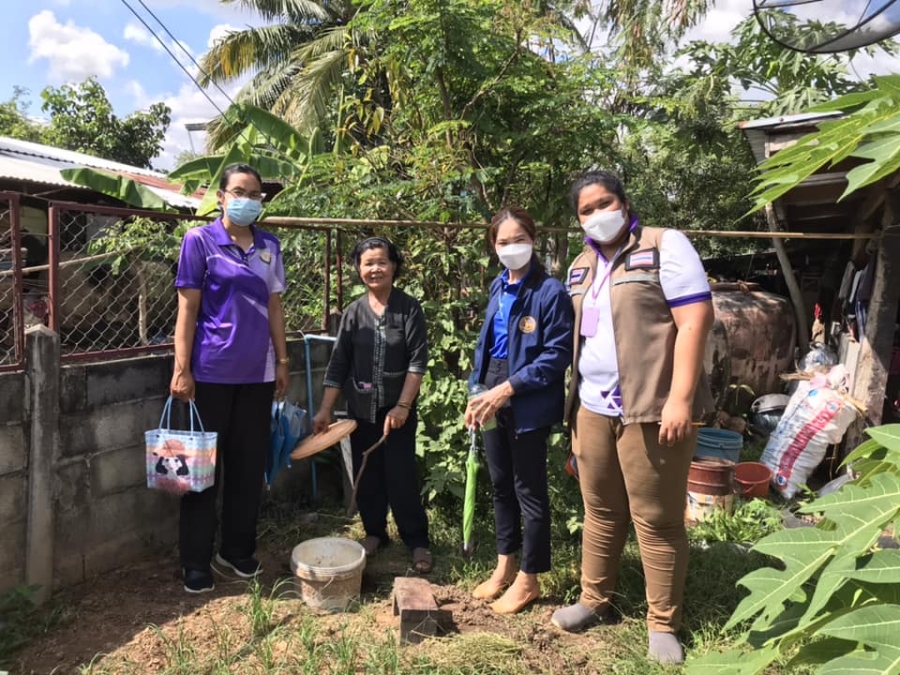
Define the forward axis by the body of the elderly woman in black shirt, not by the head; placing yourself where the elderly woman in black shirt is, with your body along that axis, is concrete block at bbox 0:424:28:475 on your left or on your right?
on your right

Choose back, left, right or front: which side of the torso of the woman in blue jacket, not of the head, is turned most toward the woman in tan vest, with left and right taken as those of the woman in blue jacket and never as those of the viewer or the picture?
left

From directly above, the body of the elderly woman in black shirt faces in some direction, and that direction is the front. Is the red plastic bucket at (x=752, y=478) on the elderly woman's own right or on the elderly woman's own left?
on the elderly woman's own left

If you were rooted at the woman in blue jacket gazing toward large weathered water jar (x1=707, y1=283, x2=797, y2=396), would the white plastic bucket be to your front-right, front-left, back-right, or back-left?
back-left

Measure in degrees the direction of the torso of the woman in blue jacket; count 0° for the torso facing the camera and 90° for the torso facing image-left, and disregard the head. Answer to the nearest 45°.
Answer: approximately 45°
